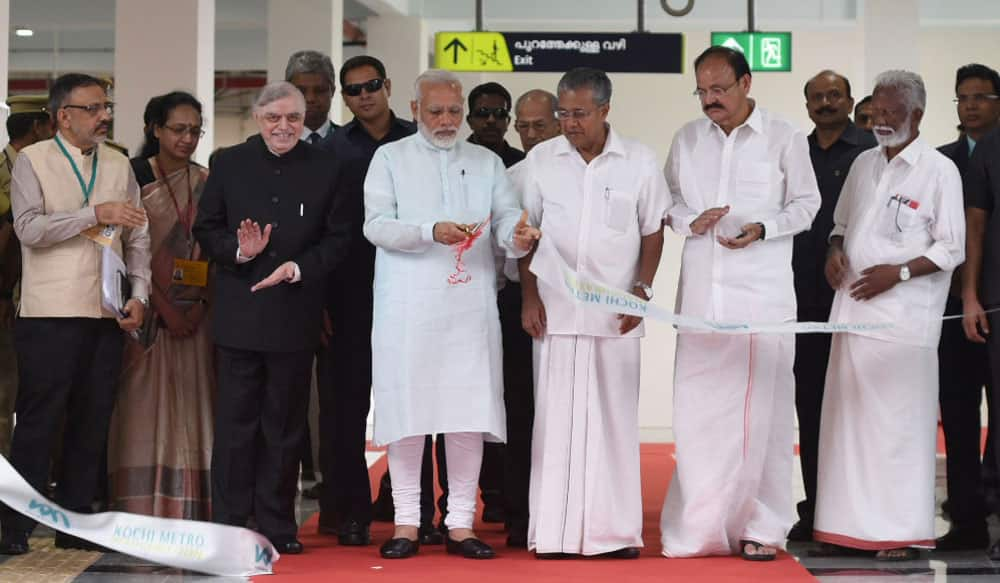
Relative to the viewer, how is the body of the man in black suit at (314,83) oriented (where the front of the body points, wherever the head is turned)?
toward the camera

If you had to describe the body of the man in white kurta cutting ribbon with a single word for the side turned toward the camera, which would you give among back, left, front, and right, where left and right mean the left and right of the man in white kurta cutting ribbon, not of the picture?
front

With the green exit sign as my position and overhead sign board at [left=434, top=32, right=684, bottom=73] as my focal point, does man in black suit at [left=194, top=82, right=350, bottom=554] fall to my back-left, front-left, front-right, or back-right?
front-left

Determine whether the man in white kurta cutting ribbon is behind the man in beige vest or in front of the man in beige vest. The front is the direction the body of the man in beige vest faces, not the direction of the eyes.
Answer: in front

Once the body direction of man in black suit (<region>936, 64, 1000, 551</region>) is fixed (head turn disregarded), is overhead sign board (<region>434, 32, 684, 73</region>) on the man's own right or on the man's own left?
on the man's own right

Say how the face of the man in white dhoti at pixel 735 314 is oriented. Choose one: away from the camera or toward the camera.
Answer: toward the camera

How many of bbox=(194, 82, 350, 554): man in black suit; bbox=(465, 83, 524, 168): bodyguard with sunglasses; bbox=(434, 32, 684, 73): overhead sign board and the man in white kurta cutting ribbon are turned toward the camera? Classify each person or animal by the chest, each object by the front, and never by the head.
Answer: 4

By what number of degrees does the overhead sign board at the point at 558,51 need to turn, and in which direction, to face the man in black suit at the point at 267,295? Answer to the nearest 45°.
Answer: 0° — it already faces them

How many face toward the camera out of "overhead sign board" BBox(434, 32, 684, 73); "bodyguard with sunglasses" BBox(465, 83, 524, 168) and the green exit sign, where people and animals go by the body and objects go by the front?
3

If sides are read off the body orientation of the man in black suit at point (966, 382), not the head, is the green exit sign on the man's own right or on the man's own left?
on the man's own right

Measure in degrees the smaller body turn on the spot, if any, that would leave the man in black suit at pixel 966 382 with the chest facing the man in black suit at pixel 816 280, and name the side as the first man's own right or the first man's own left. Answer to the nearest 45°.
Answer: approximately 45° to the first man's own right

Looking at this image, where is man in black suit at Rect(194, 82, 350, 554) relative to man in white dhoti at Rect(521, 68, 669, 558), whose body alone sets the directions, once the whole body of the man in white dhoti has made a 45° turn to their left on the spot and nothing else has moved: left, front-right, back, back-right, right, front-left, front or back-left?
back-right

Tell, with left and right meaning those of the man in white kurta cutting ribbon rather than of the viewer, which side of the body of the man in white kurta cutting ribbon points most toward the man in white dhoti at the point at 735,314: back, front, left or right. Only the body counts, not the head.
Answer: left

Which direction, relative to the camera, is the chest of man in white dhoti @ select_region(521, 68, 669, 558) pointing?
toward the camera
